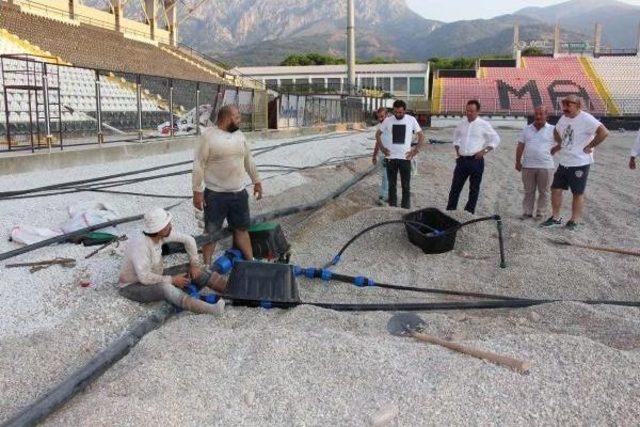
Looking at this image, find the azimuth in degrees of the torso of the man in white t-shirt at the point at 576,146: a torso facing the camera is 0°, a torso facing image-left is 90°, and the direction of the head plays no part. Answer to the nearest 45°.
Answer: approximately 45°

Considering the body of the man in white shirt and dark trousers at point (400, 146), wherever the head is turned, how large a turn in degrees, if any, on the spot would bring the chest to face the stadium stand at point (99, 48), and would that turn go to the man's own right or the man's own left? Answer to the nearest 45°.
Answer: approximately 135° to the man's own right

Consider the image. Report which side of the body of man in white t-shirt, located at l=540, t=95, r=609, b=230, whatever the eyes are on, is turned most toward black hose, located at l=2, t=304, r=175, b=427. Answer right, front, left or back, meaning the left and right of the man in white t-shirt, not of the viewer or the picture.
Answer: front

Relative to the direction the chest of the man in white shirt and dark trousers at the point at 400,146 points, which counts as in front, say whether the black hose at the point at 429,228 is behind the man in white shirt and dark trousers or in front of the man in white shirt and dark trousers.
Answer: in front

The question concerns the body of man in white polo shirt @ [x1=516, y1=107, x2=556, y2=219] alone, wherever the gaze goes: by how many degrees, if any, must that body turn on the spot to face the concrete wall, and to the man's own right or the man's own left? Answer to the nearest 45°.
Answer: approximately 90° to the man's own right

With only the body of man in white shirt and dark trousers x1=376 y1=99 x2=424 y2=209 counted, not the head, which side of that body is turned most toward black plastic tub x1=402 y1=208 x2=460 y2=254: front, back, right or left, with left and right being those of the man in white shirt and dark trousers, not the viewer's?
front

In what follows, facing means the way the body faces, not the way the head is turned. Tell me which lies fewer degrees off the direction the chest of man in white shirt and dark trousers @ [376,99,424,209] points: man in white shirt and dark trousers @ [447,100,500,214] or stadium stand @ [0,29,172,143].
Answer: the man in white shirt and dark trousers

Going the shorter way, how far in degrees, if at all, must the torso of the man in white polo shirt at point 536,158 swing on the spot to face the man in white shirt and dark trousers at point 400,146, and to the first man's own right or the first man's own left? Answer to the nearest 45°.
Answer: approximately 90° to the first man's own right

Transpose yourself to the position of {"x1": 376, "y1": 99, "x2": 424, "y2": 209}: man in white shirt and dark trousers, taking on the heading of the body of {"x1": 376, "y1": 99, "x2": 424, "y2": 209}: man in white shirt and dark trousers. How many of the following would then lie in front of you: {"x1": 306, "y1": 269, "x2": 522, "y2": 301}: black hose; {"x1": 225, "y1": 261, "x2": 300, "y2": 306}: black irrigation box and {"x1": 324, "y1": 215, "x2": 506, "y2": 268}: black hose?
3

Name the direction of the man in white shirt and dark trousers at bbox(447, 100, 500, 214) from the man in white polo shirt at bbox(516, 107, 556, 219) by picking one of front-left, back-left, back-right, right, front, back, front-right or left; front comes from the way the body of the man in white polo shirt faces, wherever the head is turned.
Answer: front-right

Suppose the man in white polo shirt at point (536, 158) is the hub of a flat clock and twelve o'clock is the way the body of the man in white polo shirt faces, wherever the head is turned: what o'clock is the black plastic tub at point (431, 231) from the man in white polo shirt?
The black plastic tub is roughly at 1 o'clock from the man in white polo shirt.

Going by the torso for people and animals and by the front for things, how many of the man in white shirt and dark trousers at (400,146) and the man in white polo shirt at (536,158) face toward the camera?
2
